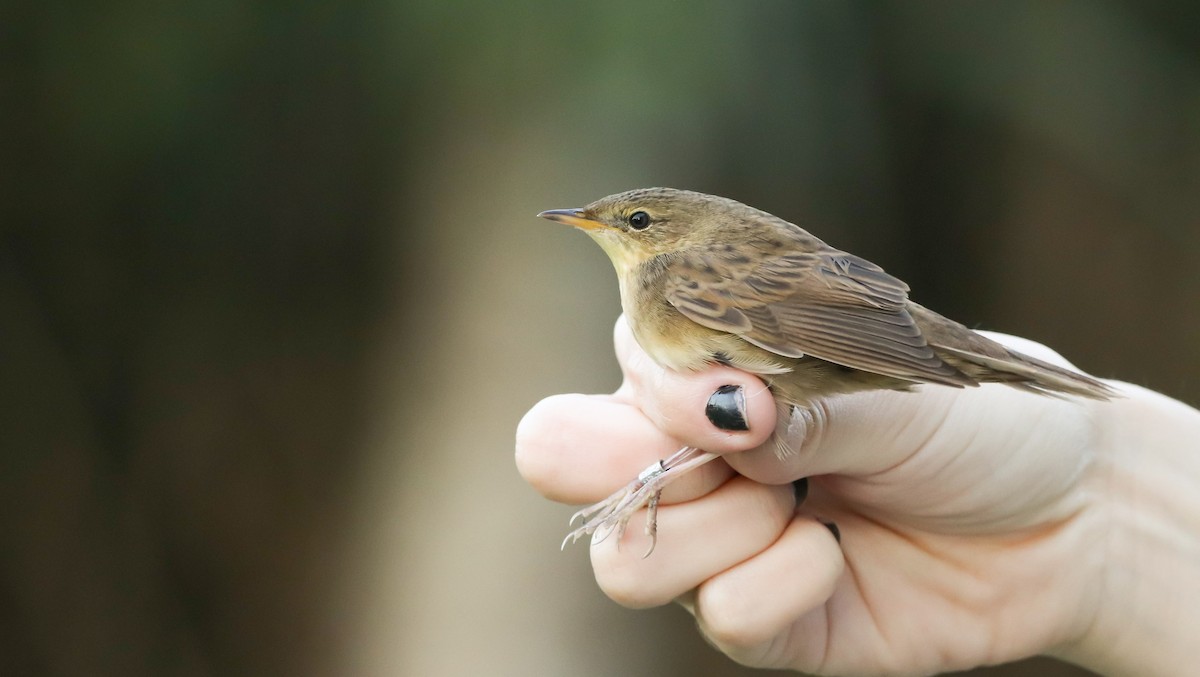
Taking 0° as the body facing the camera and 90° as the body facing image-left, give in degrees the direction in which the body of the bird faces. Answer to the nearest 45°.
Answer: approximately 90°
